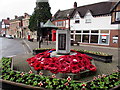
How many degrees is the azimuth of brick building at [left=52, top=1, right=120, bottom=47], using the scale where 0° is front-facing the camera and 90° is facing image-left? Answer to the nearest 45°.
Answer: approximately 45°

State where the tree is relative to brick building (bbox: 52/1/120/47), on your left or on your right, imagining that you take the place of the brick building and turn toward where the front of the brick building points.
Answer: on your right

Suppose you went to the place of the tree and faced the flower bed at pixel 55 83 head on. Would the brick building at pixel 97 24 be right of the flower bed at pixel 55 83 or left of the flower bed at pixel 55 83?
left
